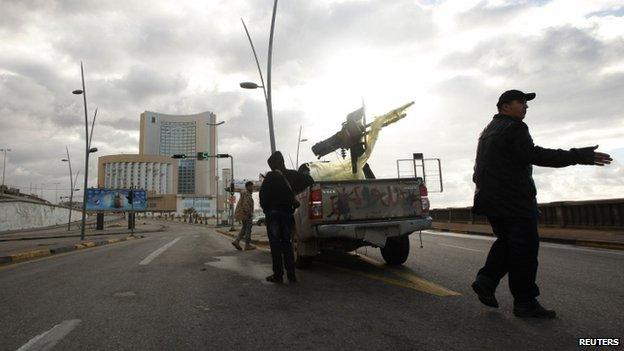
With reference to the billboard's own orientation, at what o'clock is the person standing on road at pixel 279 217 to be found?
The person standing on road is roughly at 12 o'clock from the billboard.

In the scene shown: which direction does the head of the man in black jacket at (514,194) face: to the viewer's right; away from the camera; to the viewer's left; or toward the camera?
to the viewer's right

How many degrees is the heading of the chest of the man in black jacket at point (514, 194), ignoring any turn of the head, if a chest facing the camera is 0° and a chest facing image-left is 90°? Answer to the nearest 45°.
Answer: approximately 270°

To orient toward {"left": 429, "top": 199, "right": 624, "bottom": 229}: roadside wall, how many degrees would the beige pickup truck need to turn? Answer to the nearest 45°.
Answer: approximately 45° to its right

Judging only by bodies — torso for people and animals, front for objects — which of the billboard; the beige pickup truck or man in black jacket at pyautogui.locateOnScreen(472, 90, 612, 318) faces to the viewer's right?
the man in black jacket

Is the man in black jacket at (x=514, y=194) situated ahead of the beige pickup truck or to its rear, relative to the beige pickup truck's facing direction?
to the rear

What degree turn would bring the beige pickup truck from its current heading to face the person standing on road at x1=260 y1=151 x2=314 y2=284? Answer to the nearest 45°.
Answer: approximately 90° to its left

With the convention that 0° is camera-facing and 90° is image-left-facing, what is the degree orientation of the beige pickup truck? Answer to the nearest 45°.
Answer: approximately 180°
